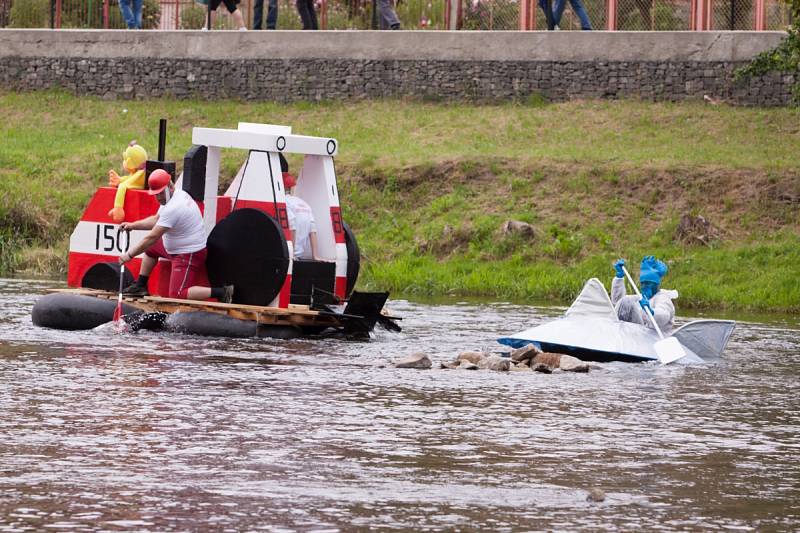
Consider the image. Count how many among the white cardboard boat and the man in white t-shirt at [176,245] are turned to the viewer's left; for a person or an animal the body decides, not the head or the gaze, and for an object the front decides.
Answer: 2

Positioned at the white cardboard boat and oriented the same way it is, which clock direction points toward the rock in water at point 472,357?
The rock in water is roughly at 11 o'clock from the white cardboard boat.

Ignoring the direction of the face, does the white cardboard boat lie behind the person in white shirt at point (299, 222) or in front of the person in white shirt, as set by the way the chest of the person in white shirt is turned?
behind

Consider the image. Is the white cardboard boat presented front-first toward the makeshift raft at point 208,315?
yes

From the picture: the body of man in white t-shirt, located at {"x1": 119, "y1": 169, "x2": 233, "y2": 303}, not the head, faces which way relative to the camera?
to the viewer's left

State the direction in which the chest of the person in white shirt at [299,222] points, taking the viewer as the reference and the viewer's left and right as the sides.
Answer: facing away from the viewer and to the left of the viewer

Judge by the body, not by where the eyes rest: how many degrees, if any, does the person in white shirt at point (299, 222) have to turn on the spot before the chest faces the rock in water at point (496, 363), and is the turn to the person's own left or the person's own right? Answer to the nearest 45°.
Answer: approximately 180°

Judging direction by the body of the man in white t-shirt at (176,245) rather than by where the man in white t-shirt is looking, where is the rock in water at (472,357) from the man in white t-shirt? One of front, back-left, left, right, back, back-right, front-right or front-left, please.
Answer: back-left

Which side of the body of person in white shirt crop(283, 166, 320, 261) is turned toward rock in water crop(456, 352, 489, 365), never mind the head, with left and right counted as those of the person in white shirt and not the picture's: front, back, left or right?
back

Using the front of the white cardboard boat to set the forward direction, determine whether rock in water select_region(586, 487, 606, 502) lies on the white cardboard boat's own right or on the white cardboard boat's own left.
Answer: on the white cardboard boat's own left

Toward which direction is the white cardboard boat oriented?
to the viewer's left

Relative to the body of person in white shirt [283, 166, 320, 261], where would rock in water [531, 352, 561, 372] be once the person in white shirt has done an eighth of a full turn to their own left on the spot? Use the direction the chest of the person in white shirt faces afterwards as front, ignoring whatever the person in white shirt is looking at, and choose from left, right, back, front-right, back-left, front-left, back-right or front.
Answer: back-left
